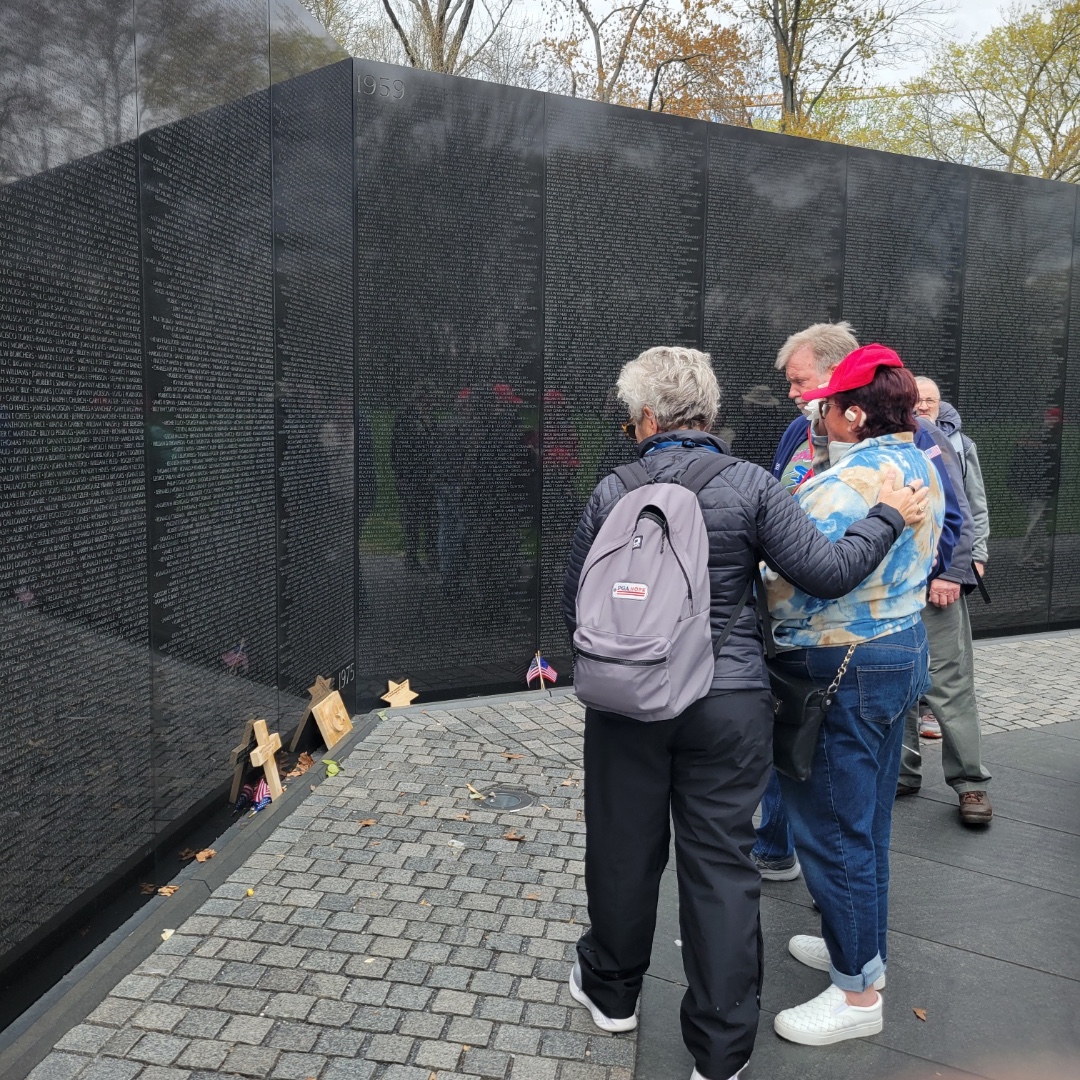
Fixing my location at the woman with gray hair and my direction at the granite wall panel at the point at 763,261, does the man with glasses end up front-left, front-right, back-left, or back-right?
front-right

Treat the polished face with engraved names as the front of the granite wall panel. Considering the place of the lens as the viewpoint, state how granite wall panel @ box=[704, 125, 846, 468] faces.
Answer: facing the viewer and to the right of the viewer

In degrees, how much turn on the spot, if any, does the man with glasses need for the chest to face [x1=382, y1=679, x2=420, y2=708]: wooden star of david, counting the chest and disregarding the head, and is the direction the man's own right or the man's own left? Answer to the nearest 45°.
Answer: approximately 90° to the man's own right

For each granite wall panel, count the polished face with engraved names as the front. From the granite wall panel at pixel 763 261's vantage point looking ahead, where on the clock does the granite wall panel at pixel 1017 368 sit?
the granite wall panel at pixel 1017 368 is roughly at 9 o'clock from the granite wall panel at pixel 763 261.

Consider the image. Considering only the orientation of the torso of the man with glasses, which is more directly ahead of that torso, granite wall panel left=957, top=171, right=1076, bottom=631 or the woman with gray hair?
the woman with gray hair

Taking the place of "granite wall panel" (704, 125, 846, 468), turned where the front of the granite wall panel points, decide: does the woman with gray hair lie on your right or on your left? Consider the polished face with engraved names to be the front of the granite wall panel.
on your right
